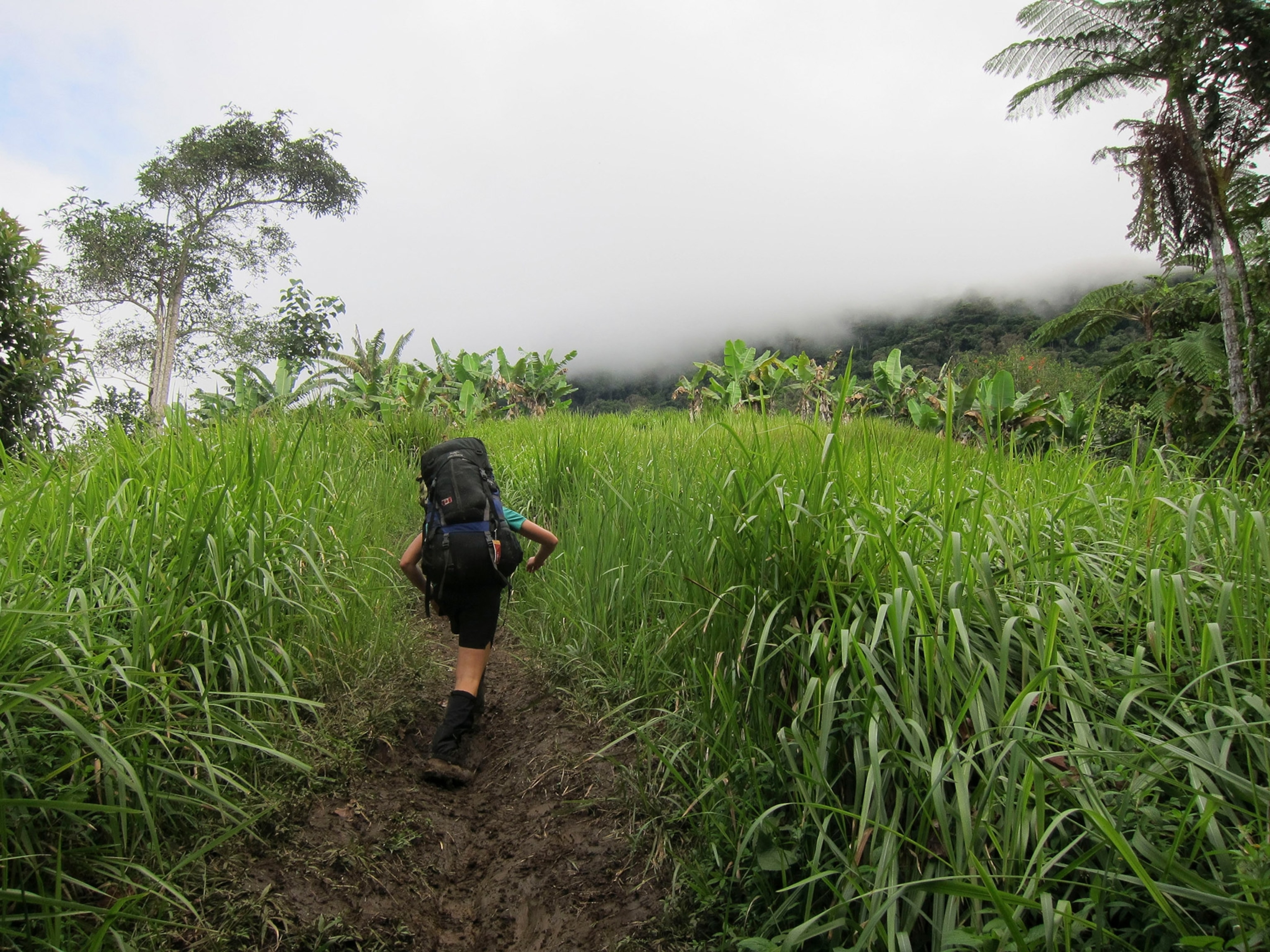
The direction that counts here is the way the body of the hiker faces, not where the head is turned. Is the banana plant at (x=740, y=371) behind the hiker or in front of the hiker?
in front

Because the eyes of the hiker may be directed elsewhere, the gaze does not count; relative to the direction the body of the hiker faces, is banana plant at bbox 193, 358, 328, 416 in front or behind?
in front

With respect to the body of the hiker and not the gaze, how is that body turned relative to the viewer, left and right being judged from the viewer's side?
facing away from the viewer

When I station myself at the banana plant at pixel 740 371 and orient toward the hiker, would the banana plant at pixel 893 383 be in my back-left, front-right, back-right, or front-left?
back-left

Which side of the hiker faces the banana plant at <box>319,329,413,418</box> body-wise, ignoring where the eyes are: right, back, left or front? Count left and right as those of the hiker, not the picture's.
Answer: front

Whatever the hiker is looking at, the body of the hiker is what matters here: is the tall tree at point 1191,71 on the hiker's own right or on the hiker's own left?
on the hiker's own right
